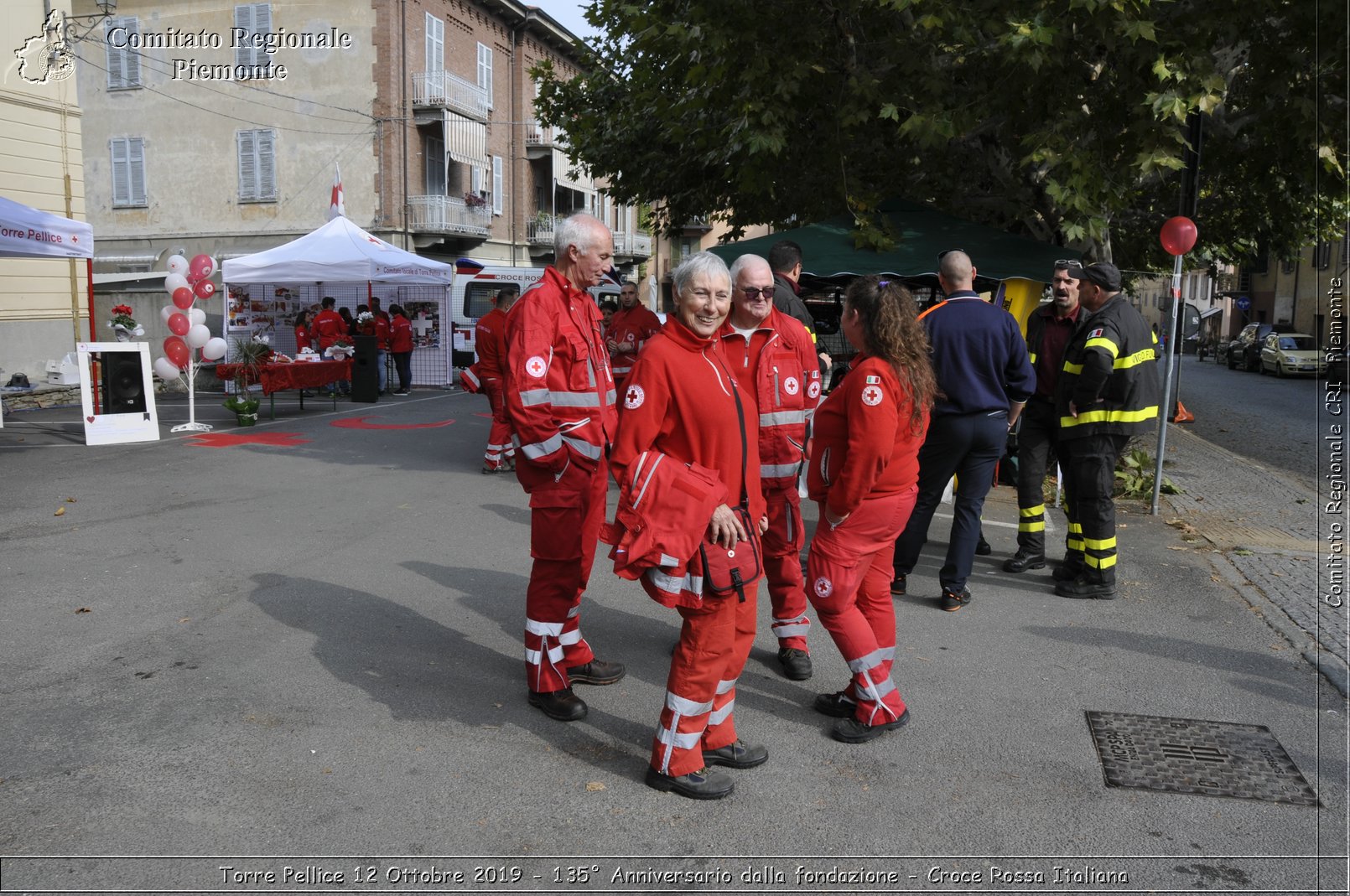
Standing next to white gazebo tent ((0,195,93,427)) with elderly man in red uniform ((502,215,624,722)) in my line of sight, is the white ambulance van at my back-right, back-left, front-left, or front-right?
back-left

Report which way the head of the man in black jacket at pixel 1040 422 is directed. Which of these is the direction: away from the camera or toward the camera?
toward the camera

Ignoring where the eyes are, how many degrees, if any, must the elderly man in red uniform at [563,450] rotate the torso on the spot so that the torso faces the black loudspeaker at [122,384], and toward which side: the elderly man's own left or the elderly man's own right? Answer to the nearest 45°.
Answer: approximately 180°

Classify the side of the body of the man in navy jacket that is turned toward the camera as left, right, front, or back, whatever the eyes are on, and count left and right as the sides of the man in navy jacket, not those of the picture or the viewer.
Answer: back

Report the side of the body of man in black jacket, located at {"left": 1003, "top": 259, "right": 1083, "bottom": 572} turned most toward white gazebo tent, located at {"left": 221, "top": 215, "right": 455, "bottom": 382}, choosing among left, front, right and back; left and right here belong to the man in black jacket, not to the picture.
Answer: right

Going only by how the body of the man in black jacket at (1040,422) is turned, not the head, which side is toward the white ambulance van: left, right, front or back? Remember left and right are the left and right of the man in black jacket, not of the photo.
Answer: right

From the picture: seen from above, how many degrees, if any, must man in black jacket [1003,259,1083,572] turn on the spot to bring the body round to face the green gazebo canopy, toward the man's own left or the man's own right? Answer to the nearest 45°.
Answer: approximately 135° to the man's own right

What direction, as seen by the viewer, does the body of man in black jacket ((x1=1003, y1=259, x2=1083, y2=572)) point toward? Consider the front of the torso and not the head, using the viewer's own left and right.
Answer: facing the viewer and to the left of the viewer

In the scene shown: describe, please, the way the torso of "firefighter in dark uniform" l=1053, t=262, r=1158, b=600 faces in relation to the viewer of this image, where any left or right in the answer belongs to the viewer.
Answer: facing away from the viewer and to the left of the viewer

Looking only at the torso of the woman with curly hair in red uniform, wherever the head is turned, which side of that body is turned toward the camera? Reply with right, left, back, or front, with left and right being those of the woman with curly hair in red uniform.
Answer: left
